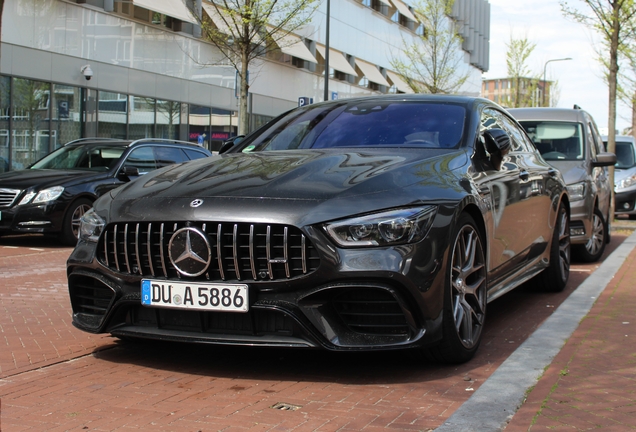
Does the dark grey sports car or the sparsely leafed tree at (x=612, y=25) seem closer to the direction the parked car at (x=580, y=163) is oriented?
the dark grey sports car

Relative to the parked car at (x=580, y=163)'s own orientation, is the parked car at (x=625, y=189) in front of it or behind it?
behind

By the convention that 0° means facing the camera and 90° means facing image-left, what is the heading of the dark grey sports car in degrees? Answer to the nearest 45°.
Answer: approximately 45°

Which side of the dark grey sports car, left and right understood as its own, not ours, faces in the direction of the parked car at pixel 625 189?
back

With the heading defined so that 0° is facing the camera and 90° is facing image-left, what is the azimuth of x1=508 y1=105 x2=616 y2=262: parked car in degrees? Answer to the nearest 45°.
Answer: approximately 0°

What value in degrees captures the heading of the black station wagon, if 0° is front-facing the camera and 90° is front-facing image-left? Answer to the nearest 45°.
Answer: approximately 45°

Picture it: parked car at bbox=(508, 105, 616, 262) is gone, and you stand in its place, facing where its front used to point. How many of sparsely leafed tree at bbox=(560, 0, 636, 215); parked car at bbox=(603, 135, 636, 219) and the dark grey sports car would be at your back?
2

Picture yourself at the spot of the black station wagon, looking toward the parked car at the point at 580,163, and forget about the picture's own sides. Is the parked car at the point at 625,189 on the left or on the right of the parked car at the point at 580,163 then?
left

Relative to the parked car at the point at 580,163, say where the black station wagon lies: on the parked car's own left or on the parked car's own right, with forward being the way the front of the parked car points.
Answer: on the parked car's own right
